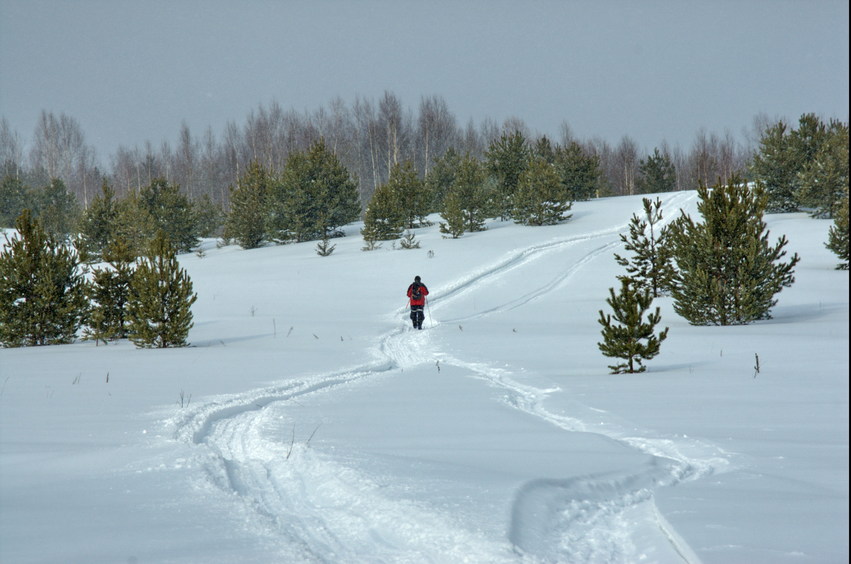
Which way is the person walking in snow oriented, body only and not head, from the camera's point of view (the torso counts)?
away from the camera

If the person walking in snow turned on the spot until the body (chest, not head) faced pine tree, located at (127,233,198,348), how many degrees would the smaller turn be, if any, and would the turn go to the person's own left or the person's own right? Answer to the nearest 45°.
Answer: approximately 135° to the person's own left

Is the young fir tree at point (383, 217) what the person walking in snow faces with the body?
yes

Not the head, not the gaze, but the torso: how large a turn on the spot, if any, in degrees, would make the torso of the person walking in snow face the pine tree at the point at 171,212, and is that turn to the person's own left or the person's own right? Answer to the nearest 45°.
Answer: approximately 45° to the person's own left

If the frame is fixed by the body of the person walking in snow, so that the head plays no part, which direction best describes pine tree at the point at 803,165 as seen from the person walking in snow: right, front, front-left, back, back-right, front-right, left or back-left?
front-right

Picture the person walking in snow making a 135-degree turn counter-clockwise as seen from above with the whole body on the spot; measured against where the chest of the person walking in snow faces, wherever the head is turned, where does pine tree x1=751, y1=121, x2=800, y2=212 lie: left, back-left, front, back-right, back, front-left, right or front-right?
back

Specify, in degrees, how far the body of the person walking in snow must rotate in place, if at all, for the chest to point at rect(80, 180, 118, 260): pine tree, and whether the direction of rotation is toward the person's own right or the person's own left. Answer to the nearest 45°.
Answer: approximately 45° to the person's own left

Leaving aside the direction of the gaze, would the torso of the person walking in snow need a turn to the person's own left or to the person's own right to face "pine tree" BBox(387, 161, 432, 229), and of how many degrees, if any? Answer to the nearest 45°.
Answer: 0° — they already face it
